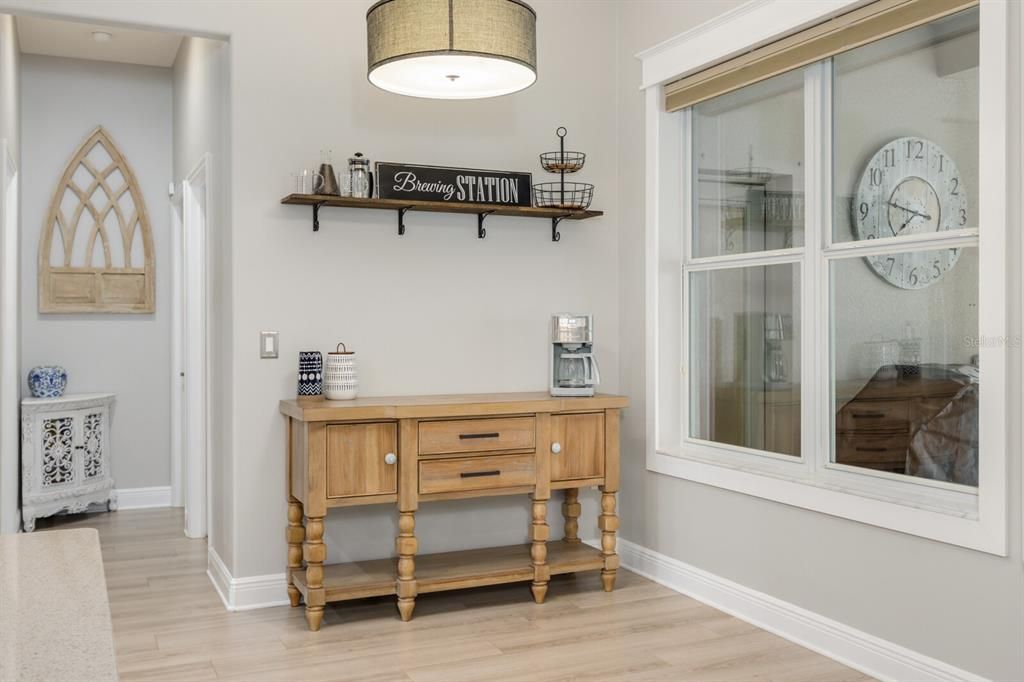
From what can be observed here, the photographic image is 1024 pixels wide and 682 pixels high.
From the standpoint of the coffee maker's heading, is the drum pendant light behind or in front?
in front

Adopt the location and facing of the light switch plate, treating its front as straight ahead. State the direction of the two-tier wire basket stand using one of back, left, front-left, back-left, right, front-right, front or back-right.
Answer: left

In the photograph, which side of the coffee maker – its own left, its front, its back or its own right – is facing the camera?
front

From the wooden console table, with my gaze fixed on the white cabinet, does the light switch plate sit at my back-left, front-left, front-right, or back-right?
front-left

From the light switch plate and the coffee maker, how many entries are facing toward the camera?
2

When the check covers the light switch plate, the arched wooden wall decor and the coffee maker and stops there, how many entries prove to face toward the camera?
3

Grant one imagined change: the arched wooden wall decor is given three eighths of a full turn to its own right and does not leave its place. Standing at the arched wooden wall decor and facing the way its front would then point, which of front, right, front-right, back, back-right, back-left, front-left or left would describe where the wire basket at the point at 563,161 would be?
back

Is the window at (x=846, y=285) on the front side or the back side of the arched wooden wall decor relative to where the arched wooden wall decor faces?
on the front side

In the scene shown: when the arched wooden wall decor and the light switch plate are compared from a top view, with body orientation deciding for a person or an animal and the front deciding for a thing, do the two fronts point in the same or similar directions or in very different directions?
same or similar directions

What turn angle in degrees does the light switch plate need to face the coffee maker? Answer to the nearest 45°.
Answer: approximately 90° to its left

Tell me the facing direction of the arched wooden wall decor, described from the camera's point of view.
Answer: facing the viewer

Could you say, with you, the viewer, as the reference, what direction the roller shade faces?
facing the viewer and to the left of the viewer

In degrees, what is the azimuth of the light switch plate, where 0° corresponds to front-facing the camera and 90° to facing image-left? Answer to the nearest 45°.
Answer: approximately 0°

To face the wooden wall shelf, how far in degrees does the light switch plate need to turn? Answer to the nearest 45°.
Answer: approximately 90° to its left

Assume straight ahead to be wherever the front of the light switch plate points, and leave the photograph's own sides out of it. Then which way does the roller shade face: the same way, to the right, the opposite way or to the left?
to the right
